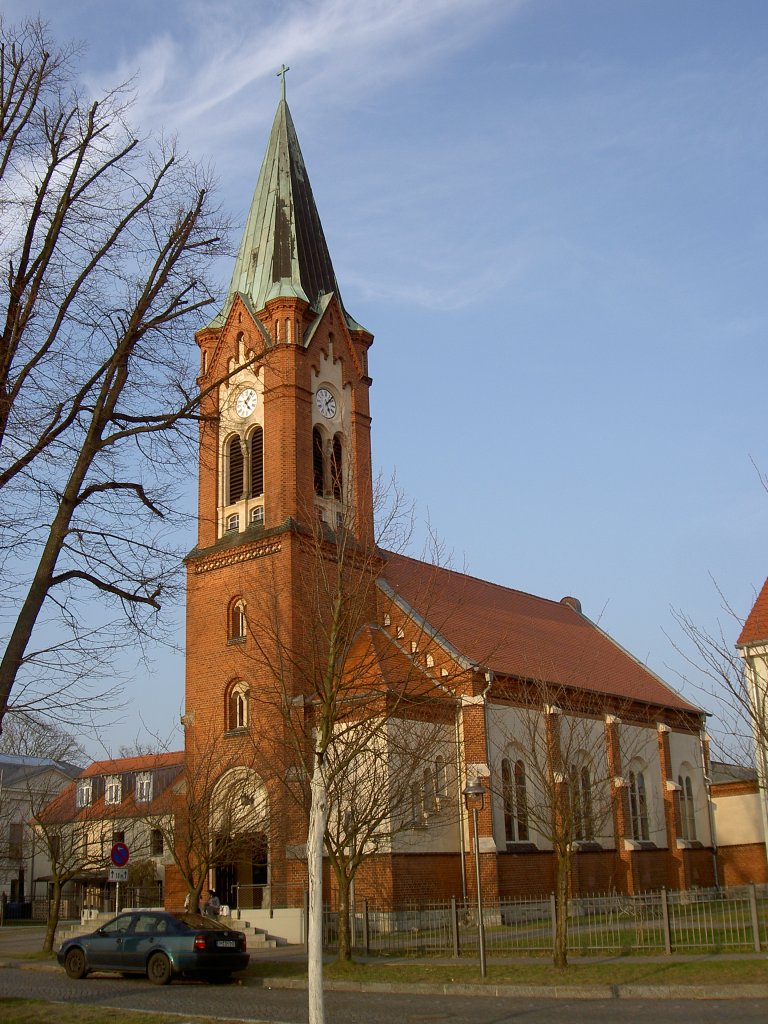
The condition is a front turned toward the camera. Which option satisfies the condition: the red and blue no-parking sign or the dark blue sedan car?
the red and blue no-parking sign

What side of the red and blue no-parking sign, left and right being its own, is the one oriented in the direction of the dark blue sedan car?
front

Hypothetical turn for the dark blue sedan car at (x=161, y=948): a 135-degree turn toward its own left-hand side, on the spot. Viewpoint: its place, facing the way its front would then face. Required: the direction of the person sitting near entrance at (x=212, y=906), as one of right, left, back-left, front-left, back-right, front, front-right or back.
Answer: back

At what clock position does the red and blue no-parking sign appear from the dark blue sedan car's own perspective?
The red and blue no-parking sign is roughly at 1 o'clock from the dark blue sedan car.

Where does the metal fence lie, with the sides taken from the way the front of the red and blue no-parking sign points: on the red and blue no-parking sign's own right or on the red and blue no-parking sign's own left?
on the red and blue no-parking sign's own left

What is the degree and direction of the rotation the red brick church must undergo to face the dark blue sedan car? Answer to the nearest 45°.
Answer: approximately 45° to its left

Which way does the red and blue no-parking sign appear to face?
toward the camera

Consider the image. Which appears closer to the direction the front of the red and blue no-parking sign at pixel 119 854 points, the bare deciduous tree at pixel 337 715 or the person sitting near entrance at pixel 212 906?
the bare deciduous tree

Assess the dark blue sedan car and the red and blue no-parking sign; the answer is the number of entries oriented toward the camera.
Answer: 1

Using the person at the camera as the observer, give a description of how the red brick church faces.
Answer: facing the viewer and to the left of the viewer

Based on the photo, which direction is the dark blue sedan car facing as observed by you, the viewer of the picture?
facing away from the viewer and to the left of the viewer
